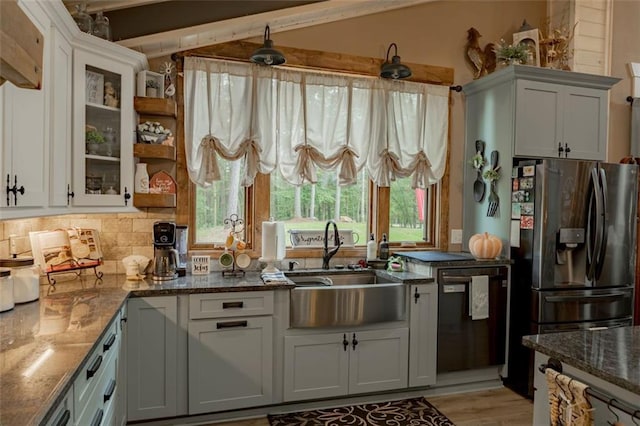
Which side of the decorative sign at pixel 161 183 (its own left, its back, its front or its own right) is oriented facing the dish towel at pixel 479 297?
left

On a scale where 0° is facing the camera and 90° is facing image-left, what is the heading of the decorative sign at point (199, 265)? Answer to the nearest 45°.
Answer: approximately 0°

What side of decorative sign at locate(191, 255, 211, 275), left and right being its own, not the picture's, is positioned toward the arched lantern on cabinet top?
left

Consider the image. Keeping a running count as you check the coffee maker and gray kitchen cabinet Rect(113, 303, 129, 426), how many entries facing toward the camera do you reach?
1

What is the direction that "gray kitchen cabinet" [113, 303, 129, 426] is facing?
to the viewer's right
